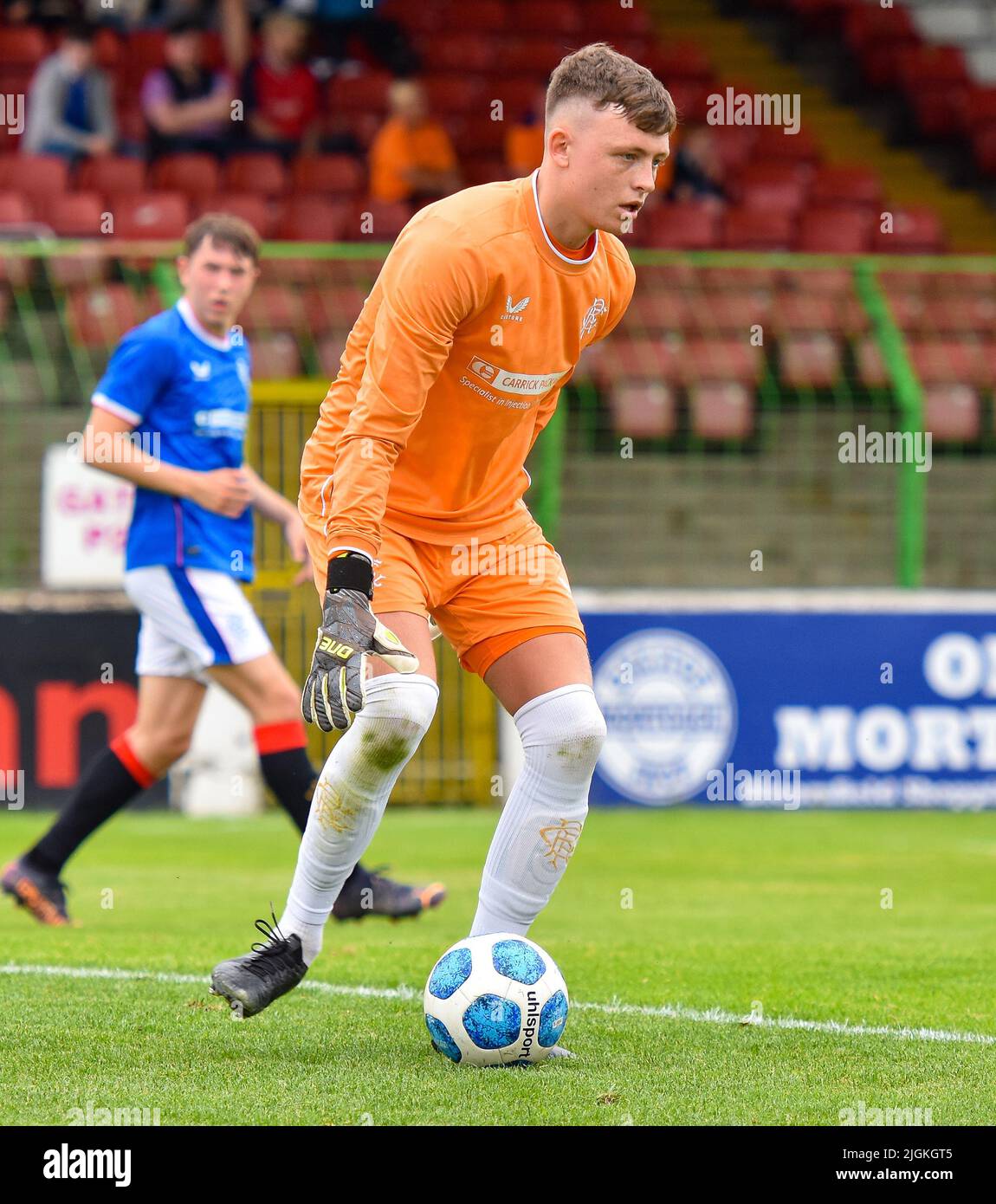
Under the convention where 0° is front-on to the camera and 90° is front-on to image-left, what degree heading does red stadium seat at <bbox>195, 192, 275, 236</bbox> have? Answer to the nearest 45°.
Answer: approximately 0°

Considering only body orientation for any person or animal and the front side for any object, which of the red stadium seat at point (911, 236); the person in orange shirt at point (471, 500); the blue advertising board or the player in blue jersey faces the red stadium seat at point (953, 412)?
the red stadium seat at point (911, 236)

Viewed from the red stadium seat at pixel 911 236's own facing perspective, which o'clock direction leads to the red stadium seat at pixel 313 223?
the red stadium seat at pixel 313 223 is roughly at 2 o'clock from the red stadium seat at pixel 911 236.

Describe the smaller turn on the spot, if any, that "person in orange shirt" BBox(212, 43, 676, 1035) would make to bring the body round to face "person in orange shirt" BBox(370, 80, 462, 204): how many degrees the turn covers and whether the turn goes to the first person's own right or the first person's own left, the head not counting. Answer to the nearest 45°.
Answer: approximately 135° to the first person's own left

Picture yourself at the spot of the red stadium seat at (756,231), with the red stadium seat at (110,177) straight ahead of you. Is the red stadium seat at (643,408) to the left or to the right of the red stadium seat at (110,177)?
left

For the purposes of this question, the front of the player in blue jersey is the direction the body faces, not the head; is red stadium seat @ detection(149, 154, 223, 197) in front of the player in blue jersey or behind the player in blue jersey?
behind

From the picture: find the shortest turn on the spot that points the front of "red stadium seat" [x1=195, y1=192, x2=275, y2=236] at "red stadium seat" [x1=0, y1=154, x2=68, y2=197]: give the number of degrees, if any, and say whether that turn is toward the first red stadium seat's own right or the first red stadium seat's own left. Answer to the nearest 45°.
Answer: approximately 90° to the first red stadium seat's own right
